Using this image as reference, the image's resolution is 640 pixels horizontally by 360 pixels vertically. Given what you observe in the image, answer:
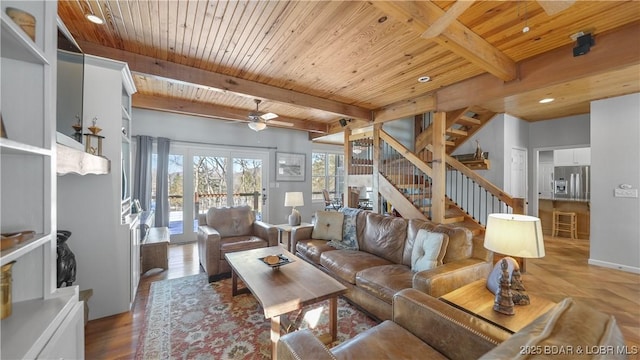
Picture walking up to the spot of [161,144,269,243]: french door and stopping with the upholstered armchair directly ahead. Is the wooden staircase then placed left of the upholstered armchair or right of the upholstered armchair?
left

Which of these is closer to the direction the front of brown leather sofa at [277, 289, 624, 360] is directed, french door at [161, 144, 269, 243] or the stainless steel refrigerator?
the french door

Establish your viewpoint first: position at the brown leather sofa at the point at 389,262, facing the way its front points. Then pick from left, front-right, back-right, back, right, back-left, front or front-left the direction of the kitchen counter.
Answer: back

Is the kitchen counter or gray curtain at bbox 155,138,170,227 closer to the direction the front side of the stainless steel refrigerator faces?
the kitchen counter

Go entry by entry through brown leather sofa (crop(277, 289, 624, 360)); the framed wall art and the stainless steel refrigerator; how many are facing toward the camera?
2

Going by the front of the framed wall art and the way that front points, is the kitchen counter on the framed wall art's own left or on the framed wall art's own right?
on the framed wall art's own left

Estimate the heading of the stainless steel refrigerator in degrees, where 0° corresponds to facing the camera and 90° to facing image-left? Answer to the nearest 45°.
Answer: approximately 0°

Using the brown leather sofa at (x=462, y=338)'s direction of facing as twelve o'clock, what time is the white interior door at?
The white interior door is roughly at 2 o'clock from the brown leather sofa.

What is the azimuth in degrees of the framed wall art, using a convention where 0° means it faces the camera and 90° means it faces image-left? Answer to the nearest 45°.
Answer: approximately 0°

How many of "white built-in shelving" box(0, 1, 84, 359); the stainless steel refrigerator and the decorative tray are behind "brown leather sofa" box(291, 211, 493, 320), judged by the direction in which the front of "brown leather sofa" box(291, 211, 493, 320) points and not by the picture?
1

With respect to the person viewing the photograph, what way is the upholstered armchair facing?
facing the viewer and to the right of the viewer

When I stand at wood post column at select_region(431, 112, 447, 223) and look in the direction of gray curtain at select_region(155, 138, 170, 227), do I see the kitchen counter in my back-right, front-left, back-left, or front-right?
back-right

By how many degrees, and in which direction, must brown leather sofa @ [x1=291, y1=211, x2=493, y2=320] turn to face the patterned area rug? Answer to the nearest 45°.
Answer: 0° — it already faces it

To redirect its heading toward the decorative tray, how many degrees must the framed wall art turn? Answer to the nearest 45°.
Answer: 0° — it already faces it
